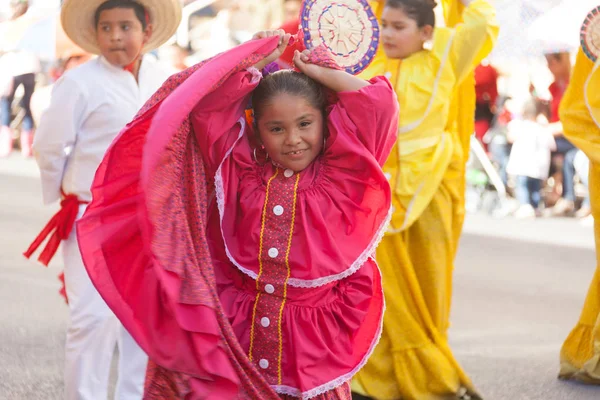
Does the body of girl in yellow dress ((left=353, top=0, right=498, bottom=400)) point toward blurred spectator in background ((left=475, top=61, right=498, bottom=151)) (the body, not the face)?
no

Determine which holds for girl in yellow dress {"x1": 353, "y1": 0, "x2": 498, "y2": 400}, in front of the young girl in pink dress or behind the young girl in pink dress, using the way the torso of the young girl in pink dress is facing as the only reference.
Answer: behind

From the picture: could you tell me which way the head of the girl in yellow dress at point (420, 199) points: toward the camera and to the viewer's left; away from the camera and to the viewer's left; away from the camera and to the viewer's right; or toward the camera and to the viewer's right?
toward the camera and to the viewer's left

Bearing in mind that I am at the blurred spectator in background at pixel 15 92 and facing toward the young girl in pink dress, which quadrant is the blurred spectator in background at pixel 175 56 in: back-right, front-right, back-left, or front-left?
front-left

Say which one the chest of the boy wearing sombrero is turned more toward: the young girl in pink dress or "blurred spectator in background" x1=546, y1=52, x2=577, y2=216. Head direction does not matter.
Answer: the young girl in pink dress

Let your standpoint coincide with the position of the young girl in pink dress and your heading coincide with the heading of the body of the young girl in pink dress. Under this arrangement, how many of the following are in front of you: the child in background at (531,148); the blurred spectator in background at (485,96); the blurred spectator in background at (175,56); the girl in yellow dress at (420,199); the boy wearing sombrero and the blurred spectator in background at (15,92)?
0

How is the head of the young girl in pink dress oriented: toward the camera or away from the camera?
toward the camera

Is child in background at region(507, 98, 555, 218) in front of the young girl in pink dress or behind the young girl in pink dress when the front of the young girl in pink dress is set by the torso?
behind

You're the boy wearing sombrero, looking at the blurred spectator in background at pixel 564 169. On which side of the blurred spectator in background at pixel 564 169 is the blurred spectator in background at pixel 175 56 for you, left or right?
left

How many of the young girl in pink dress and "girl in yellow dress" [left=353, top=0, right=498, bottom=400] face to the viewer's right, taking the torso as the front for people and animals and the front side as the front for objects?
0

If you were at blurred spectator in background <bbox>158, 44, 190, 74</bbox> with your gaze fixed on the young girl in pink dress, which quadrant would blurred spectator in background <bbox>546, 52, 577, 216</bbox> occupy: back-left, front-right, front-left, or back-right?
front-left

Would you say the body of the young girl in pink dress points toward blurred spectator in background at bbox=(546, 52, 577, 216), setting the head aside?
no

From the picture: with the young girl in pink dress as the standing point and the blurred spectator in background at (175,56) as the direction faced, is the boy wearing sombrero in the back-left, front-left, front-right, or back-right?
front-left

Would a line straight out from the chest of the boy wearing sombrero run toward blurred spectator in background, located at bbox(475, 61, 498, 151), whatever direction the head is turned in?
no

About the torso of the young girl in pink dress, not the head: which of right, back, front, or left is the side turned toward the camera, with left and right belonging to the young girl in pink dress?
front
